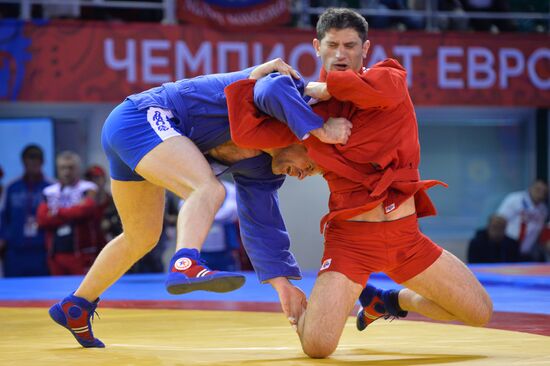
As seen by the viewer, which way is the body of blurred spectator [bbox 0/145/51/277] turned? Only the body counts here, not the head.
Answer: toward the camera

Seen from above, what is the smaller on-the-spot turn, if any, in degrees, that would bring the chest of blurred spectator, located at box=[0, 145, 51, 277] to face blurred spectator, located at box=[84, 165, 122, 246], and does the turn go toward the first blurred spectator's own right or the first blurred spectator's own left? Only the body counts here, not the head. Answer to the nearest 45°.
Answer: approximately 45° to the first blurred spectator's own left

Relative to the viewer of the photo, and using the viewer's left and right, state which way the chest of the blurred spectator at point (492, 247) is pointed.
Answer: facing the viewer

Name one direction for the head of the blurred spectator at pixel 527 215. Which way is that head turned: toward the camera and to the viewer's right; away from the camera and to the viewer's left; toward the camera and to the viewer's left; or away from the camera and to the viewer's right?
toward the camera and to the viewer's left
